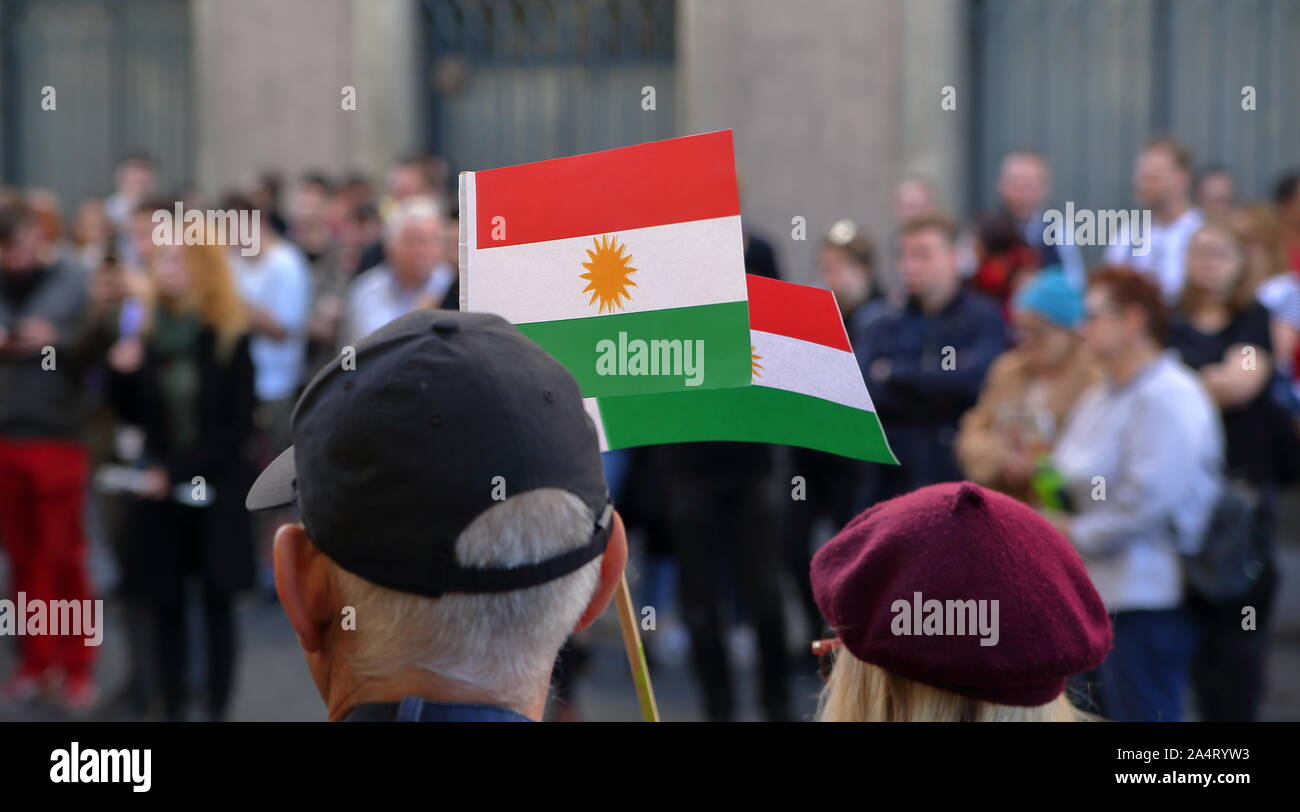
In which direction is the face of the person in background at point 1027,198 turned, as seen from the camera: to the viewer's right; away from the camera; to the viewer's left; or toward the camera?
toward the camera

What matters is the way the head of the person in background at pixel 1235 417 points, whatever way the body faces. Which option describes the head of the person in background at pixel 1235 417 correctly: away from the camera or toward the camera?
toward the camera

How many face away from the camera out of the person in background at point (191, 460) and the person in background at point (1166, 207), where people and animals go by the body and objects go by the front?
0

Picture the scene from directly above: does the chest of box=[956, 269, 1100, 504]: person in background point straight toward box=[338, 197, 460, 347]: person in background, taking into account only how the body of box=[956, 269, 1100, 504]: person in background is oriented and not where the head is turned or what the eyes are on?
no

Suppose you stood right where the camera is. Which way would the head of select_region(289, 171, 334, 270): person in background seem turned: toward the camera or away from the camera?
toward the camera

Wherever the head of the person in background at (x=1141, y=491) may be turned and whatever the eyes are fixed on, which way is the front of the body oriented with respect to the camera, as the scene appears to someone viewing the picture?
to the viewer's left

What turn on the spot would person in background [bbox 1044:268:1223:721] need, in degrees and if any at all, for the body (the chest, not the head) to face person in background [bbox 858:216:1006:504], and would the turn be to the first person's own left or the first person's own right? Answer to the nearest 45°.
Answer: approximately 45° to the first person's own right

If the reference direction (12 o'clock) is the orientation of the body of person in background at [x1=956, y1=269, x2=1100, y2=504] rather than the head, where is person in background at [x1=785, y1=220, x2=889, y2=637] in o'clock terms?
person in background at [x1=785, y1=220, x2=889, y2=637] is roughly at 3 o'clock from person in background at [x1=956, y1=269, x2=1100, y2=504].

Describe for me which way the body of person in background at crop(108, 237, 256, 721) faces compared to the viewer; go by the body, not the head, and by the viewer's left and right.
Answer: facing the viewer and to the left of the viewer

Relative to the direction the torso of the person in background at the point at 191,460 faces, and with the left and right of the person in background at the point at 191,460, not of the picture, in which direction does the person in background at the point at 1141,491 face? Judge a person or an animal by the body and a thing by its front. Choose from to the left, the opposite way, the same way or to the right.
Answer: to the right

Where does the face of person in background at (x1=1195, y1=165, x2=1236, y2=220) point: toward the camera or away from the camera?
toward the camera

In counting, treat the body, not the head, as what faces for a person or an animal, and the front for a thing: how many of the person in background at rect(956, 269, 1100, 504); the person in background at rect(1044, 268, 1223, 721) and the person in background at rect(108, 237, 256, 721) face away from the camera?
0

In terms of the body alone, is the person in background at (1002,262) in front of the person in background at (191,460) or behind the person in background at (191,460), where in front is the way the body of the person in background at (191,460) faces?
behind

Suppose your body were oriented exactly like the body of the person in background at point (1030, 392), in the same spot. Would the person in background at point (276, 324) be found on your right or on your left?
on your right

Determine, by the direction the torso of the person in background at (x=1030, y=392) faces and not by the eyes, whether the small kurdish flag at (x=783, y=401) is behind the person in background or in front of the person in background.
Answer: in front
